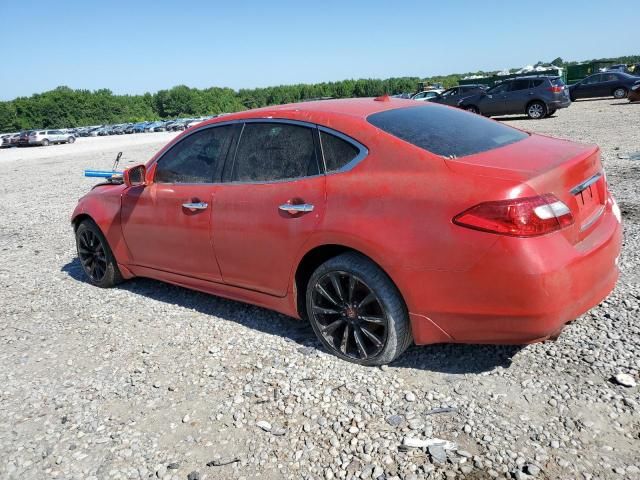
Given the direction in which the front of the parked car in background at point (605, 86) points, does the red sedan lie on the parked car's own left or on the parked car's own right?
on the parked car's own left

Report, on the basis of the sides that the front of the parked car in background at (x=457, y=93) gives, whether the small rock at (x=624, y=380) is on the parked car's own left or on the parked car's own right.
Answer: on the parked car's own left

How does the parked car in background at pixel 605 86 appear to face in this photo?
to the viewer's left

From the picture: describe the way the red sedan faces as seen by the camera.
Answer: facing away from the viewer and to the left of the viewer

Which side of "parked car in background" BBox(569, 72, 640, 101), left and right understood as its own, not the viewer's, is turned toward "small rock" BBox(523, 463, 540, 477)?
left

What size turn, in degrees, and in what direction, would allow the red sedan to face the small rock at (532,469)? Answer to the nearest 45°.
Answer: approximately 135° to its left

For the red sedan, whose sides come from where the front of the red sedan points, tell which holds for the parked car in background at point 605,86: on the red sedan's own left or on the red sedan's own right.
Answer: on the red sedan's own right

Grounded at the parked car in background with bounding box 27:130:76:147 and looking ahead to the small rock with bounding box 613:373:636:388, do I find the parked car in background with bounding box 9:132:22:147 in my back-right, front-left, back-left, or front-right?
back-right

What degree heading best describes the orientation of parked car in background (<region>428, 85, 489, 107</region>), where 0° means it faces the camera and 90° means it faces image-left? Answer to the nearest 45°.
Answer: approximately 90°
